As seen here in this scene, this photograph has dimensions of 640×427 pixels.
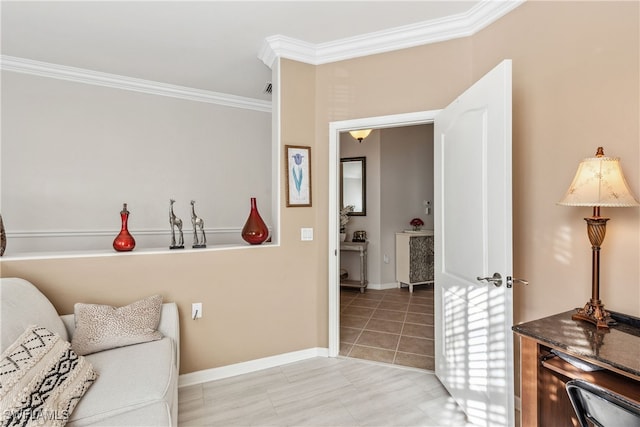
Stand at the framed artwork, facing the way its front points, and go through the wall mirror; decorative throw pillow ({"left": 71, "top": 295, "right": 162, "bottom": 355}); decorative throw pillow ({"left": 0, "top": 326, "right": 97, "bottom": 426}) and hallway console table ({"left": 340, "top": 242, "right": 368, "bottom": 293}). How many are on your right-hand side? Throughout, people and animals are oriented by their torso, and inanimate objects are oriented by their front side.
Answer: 2

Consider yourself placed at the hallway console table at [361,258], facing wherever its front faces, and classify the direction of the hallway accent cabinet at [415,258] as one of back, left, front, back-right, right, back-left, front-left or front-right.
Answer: left

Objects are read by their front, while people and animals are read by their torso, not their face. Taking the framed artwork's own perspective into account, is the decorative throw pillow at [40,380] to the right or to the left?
on its right

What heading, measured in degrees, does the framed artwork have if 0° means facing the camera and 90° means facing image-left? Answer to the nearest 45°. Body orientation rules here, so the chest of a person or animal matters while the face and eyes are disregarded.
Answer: approximately 315°

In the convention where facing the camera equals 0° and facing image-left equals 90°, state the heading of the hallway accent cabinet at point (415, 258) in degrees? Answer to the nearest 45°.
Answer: approximately 315°

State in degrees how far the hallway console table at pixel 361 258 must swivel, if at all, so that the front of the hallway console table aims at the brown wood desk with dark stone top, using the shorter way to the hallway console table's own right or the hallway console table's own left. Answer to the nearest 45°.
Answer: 0° — it already faces it

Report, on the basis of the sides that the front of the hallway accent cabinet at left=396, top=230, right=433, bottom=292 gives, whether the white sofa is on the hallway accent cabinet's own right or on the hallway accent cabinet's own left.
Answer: on the hallway accent cabinet's own right
